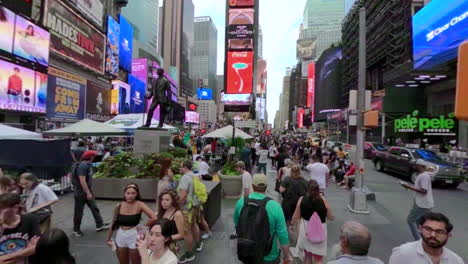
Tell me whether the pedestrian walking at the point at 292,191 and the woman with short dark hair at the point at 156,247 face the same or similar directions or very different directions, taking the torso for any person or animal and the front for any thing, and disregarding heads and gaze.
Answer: very different directions

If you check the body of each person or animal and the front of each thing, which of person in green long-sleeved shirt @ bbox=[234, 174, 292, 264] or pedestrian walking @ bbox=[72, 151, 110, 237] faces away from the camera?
the person in green long-sleeved shirt

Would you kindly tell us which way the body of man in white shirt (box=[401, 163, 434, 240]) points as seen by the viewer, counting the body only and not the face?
to the viewer's left

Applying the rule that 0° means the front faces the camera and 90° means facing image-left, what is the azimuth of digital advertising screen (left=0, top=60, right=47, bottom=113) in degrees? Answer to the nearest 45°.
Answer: approximately 315°

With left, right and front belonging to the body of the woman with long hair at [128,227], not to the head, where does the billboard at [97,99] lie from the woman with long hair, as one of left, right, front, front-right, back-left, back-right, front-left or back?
back

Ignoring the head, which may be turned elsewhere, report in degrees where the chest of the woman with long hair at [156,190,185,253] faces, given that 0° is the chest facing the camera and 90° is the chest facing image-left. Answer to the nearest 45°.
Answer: approximately 45°

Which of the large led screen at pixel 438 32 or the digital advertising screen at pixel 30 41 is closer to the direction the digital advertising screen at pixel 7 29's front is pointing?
the large led screen
